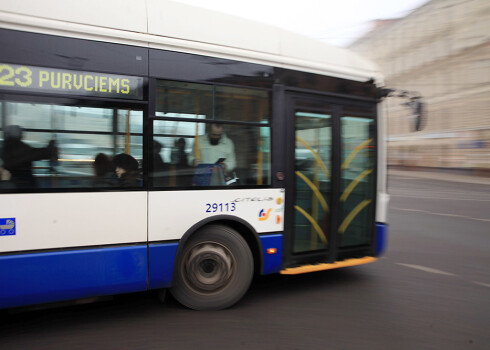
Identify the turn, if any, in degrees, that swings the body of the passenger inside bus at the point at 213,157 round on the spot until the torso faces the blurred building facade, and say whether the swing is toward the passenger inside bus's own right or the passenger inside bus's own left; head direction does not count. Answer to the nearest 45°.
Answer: approximately 135° to the passenger inside bus's own left

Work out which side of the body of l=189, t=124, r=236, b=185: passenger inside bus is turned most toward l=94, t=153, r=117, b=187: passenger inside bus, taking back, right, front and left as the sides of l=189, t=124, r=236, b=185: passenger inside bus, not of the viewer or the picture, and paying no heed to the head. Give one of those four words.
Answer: right

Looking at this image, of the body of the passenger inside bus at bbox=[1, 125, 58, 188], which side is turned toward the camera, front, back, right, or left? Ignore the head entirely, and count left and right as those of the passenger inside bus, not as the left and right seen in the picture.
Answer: right

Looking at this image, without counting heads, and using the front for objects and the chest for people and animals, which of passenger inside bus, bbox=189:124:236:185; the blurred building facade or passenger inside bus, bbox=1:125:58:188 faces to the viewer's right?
passenger inside bus, bbox=1:125:58:188

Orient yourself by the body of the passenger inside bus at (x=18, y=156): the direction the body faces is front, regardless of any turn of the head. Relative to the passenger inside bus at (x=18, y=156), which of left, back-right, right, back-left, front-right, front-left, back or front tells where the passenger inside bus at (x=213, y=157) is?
front

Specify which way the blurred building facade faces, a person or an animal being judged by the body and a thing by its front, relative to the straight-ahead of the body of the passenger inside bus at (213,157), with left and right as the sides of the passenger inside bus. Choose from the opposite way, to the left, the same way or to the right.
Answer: to the right

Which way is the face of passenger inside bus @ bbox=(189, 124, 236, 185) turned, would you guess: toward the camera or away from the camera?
toward the camera

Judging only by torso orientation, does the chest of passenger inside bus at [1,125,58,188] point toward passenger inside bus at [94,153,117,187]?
yes

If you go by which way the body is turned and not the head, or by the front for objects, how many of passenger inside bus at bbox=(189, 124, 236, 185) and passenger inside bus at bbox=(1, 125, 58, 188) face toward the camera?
1

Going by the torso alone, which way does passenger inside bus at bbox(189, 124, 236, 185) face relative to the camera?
toward the camera

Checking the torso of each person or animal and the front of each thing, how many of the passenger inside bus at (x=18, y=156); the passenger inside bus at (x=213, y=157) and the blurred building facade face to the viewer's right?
1

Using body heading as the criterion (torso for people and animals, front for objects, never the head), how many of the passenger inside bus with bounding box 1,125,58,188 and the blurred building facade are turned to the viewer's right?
1

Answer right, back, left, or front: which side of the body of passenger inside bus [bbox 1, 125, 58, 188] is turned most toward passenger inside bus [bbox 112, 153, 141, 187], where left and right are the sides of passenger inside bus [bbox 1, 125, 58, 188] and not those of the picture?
front

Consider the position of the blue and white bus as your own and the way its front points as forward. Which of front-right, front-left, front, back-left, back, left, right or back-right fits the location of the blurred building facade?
front
